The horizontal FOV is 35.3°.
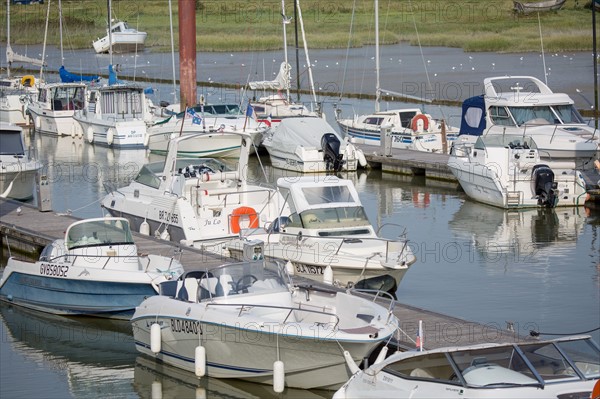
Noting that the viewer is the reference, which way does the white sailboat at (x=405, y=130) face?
facing away from the viewer and to the left of the viewer

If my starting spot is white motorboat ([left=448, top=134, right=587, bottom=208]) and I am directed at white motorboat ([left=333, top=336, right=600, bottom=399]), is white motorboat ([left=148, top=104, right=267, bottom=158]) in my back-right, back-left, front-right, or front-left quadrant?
back-right

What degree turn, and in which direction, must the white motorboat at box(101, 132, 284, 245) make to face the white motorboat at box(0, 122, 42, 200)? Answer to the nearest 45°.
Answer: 0° — it already faces it

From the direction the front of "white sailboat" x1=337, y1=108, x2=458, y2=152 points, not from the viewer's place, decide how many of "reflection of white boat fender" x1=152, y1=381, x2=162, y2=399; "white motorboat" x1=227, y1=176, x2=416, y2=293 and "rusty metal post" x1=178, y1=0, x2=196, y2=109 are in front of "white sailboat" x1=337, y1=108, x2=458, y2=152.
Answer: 1

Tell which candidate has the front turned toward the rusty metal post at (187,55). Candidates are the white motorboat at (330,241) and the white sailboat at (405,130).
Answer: the white sailboat at (405,130)

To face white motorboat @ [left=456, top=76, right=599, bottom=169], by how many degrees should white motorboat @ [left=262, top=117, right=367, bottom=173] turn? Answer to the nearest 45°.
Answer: approximately 135° to its right

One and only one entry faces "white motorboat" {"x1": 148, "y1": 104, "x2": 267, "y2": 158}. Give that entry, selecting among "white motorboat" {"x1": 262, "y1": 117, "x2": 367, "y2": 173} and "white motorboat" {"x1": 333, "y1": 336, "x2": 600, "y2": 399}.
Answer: "white motorboat" {"x1": 262, "y1": 117, "x2": 367, "y2": 173}

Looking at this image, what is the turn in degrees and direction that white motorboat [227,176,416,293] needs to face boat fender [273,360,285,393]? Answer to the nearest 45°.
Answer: approximately 45° to its right

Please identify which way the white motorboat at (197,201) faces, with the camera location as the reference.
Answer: facing away from the viewer and to the left of the viewer

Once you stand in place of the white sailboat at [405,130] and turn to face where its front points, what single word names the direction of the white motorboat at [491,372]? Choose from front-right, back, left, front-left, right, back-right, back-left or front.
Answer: back-left
